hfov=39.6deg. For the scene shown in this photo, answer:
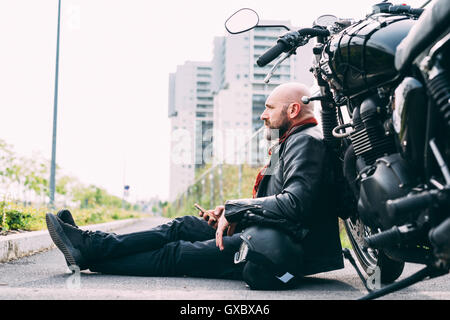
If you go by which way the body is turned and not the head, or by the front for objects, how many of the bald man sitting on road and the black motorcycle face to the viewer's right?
0

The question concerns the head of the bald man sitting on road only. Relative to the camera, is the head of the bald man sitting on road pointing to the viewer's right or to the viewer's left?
to the viewer's left

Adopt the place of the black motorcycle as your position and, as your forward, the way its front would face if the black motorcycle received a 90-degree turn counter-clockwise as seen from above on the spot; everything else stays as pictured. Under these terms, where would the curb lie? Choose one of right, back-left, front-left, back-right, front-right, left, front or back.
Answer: right

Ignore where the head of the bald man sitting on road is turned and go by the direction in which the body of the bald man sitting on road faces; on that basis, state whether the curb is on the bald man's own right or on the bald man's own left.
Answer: on the bald man's own right

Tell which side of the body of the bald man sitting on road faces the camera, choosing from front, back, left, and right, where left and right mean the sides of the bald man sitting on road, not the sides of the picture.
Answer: left

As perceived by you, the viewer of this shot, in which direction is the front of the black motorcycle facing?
facing away from the viewer and to the left of the viewer

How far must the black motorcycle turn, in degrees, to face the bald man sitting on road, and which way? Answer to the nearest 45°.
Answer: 0° — it already faces them
